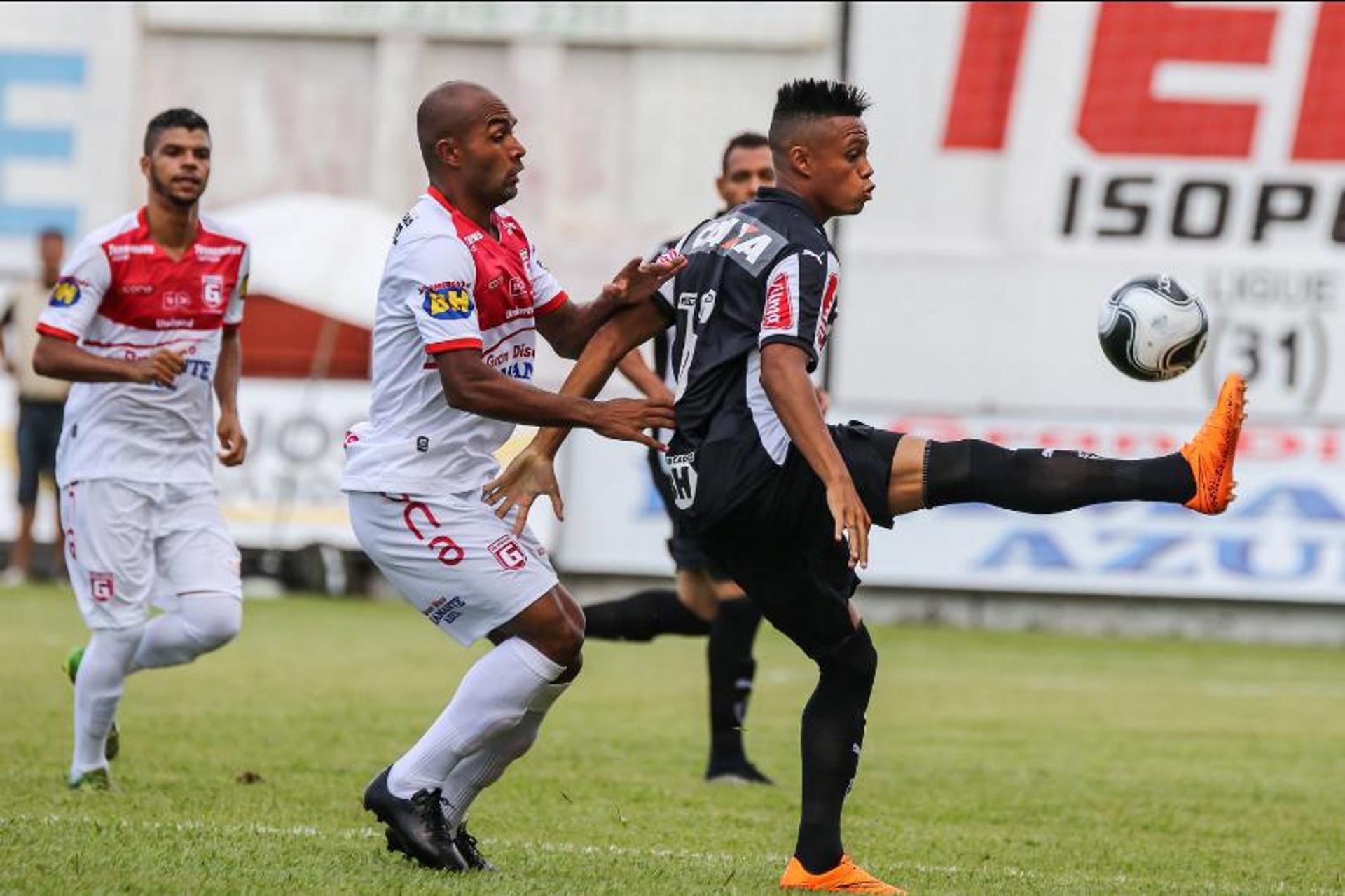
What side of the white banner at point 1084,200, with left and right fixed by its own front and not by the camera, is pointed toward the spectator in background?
right

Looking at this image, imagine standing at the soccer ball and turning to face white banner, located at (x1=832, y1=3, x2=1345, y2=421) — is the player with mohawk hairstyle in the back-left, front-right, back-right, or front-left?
back-left

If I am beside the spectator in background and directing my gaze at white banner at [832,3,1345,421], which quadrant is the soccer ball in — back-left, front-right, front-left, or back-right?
front-right

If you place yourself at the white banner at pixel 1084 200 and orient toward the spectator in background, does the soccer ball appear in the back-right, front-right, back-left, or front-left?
front-left

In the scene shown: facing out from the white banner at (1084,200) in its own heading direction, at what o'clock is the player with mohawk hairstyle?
The player with mohawk hairstyle is roughly at 12 o'clock from the white banner.

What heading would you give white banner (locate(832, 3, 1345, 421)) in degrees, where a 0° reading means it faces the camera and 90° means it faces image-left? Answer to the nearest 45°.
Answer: approximately 0°
